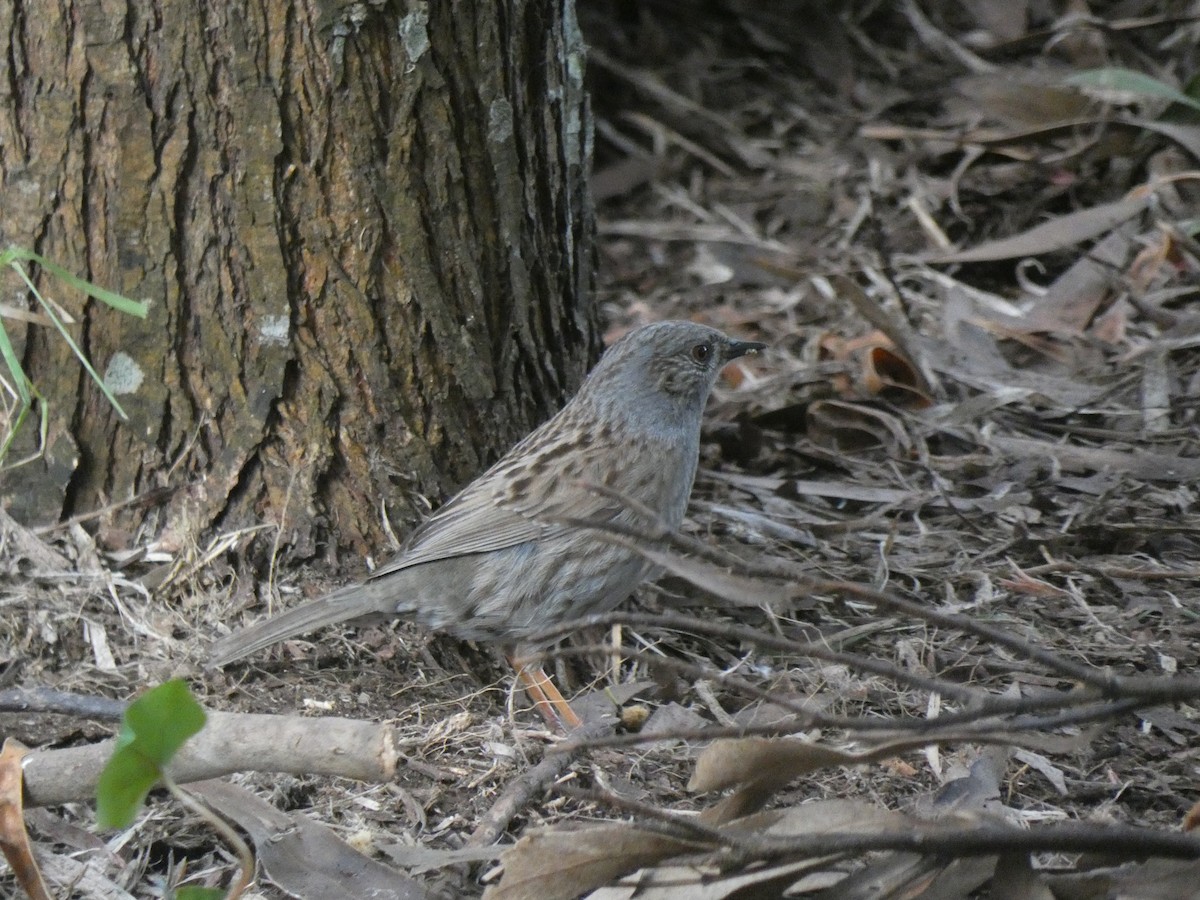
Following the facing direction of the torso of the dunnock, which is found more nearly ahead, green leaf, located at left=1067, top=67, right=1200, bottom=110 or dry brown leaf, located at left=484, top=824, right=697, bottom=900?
the green leaf

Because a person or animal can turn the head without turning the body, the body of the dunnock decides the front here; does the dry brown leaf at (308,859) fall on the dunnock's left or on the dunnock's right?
on the dunnock's right

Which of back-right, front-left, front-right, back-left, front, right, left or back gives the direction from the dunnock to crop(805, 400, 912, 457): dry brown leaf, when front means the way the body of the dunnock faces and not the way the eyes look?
front-left

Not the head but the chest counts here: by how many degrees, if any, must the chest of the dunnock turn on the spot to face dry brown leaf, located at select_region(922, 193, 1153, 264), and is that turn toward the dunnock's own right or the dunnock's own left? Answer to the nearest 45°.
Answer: approximately 45° to the dunnock's own left

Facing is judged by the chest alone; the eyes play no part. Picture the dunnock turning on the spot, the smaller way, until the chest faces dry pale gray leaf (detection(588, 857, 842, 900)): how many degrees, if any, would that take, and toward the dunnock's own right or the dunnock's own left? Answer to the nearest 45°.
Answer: approximately 90° to the dunnock's own right

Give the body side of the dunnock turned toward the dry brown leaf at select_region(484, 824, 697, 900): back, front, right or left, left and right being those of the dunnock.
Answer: right

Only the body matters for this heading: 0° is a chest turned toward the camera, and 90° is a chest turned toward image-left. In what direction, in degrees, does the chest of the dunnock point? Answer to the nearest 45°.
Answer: approximately 270°

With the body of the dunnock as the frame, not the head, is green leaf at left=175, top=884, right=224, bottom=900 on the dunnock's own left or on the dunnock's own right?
on the dunnock's own right

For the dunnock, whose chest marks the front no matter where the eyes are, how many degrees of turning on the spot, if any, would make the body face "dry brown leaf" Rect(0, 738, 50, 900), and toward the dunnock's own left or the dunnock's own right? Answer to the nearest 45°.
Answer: approximately 135° to the dunnock's own right
